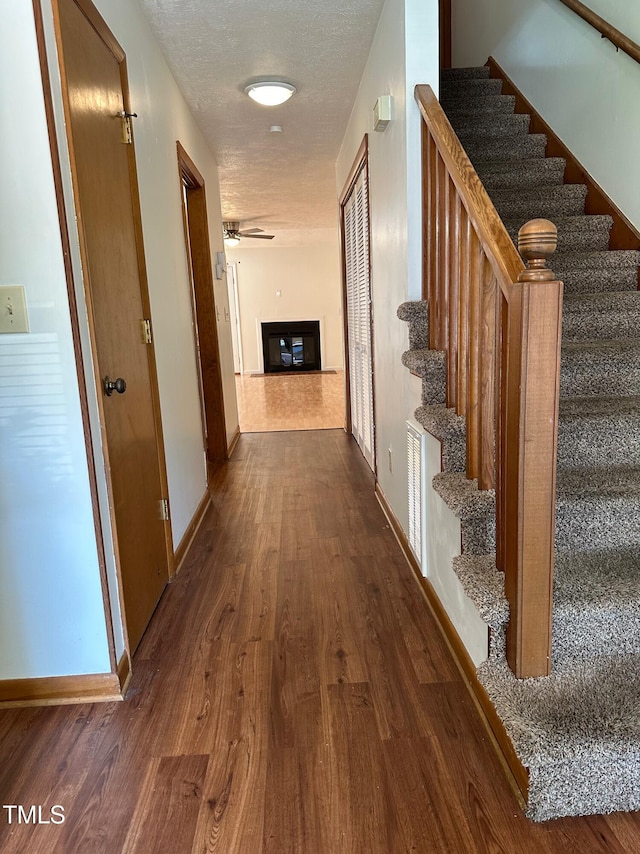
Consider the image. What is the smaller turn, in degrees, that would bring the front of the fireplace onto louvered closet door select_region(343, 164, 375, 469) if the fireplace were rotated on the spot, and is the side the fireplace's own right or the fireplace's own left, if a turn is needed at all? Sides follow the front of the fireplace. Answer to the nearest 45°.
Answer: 0° — it already faces it

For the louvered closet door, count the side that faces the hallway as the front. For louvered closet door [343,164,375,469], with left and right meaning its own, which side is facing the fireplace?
right

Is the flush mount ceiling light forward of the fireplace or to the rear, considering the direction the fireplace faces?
forward

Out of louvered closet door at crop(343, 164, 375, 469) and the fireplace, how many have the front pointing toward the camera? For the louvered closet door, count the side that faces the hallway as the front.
1

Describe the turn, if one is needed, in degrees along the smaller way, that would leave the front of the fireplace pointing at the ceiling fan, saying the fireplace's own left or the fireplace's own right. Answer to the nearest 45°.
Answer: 0° — it already faces it

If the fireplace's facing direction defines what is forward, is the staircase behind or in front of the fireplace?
in front

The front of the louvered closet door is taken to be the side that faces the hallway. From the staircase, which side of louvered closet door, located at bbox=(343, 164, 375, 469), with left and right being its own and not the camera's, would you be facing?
left

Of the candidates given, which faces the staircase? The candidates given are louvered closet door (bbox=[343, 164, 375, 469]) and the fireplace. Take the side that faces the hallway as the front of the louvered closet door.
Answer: the fireplace

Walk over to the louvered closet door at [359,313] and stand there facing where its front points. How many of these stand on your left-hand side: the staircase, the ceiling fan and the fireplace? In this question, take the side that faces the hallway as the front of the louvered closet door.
1

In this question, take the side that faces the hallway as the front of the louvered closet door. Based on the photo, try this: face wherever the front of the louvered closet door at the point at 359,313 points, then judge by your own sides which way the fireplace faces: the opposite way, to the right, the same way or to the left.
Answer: to the left

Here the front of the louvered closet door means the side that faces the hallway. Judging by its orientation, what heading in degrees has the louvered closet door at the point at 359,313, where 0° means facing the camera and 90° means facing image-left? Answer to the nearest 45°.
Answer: approximately 90°

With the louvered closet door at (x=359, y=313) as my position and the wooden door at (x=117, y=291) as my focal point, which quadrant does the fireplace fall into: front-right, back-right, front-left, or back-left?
back-right

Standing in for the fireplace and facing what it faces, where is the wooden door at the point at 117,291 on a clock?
The wooden door is roughly at 12 o'clock from the fireplace.
